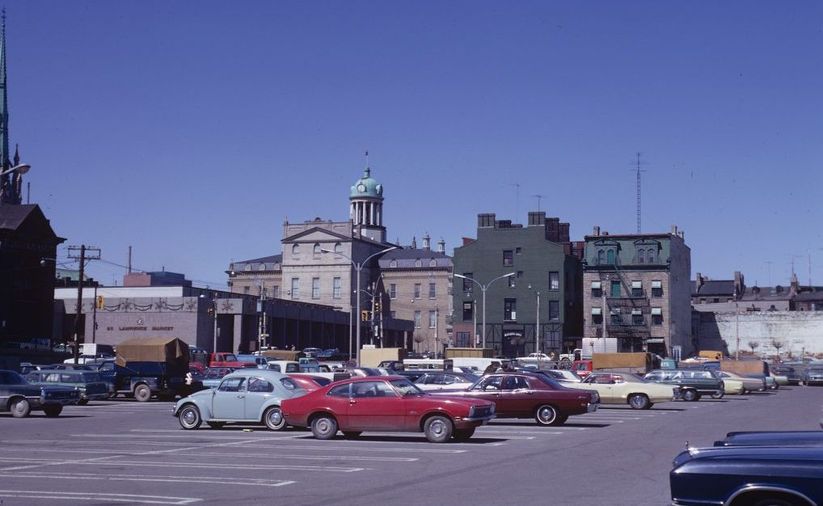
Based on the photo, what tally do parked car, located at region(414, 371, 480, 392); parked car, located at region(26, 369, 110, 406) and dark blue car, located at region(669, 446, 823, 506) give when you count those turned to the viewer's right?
1

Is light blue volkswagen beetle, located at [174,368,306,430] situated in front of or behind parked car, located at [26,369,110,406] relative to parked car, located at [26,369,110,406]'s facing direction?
behind

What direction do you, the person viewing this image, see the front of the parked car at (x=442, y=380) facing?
facing to the right of the viewer

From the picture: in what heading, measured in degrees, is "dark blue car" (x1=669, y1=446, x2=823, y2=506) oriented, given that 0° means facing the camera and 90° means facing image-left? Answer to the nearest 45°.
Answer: approximately 90°

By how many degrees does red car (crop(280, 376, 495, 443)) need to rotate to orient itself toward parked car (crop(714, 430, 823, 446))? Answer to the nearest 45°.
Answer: approximately 45° to its right

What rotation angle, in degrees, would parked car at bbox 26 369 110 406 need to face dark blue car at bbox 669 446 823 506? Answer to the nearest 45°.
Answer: approximately 135° to its left

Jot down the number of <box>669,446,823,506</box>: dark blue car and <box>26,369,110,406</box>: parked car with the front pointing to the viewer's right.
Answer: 0

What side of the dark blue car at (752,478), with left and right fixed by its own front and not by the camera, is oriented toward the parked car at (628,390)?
right

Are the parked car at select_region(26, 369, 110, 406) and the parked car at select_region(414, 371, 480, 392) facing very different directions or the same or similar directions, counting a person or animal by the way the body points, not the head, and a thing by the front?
very different directions
